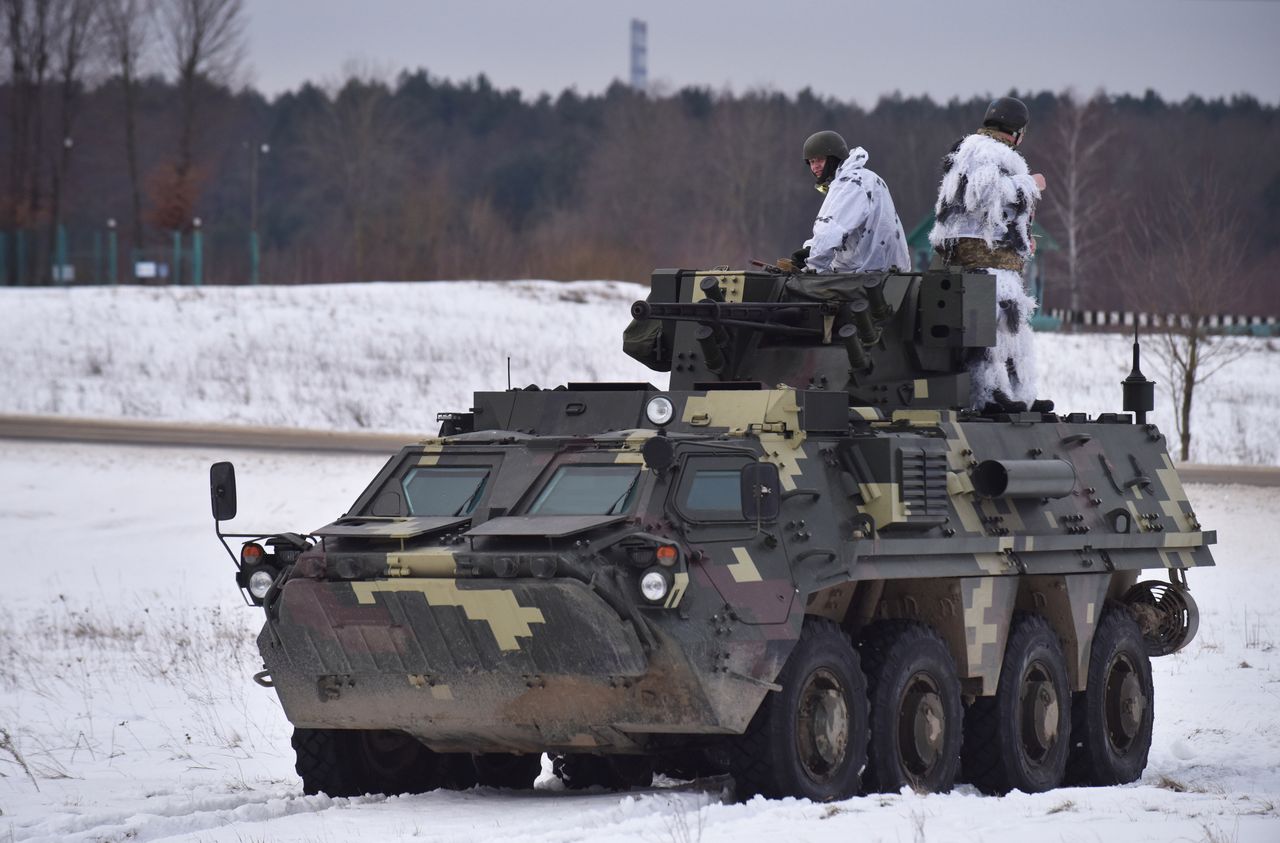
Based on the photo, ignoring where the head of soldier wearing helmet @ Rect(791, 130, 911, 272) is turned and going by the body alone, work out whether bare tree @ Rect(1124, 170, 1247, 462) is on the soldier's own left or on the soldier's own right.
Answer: on the soldier's own right

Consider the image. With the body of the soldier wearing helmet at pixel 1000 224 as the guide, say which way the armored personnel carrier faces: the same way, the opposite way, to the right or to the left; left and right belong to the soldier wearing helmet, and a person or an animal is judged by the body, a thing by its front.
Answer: the opposite way

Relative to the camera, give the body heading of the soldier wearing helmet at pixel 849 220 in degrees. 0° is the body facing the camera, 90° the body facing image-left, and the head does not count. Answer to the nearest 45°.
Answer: approximately 90°

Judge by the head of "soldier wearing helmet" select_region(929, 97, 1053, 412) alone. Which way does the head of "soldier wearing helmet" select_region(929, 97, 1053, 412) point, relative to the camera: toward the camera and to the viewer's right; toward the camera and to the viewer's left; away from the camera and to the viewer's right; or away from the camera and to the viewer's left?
away from the camera and to the viewer's right

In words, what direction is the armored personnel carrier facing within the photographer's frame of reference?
facing the viewer and to the left of the viewer

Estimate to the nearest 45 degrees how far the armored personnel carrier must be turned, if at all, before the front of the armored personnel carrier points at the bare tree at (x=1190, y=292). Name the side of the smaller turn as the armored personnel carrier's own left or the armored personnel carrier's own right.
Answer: approximately 135° to the armored personnel carrier's own right

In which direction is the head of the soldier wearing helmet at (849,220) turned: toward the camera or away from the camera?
toward the camera

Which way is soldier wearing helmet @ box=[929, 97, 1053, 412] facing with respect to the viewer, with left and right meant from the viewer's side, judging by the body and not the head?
facing away from the viewer and to the right of the viewer

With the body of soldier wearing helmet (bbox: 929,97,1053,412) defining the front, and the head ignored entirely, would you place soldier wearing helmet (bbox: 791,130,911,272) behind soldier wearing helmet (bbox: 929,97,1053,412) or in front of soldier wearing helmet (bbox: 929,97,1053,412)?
behind

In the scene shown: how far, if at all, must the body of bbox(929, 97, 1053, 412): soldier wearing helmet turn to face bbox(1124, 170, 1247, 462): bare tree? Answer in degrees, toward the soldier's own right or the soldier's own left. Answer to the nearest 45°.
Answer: approximately 45° to the soldier's own left

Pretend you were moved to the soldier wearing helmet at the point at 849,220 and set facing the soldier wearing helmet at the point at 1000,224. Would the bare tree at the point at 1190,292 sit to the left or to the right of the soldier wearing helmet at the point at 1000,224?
left

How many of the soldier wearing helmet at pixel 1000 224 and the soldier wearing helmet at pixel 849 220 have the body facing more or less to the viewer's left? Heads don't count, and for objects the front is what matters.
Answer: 1
